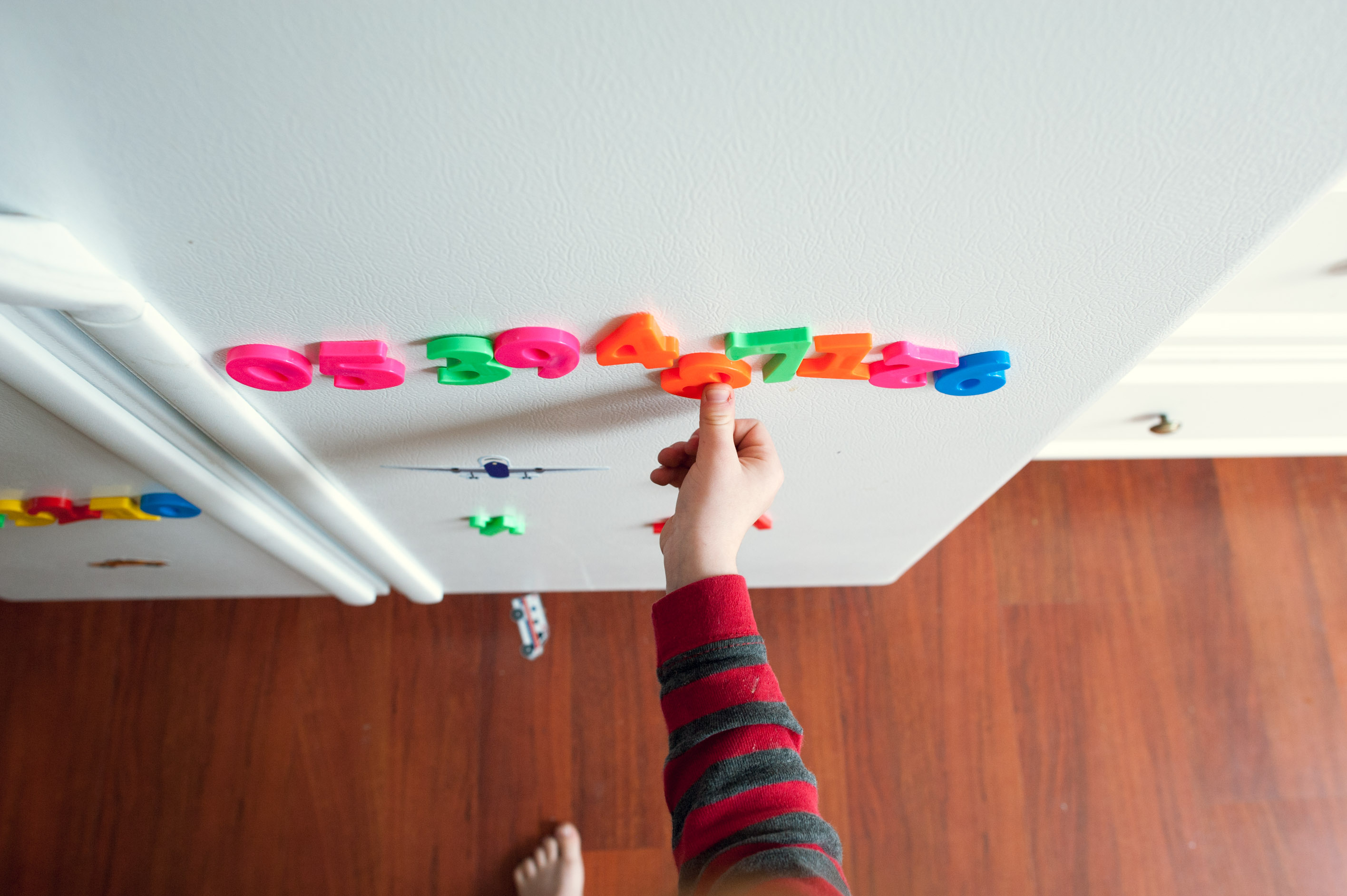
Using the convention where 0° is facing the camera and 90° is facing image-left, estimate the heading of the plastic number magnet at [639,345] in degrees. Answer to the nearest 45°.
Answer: approximately 0°

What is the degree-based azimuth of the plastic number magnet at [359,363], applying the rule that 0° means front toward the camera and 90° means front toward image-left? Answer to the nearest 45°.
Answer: approximately 0°
